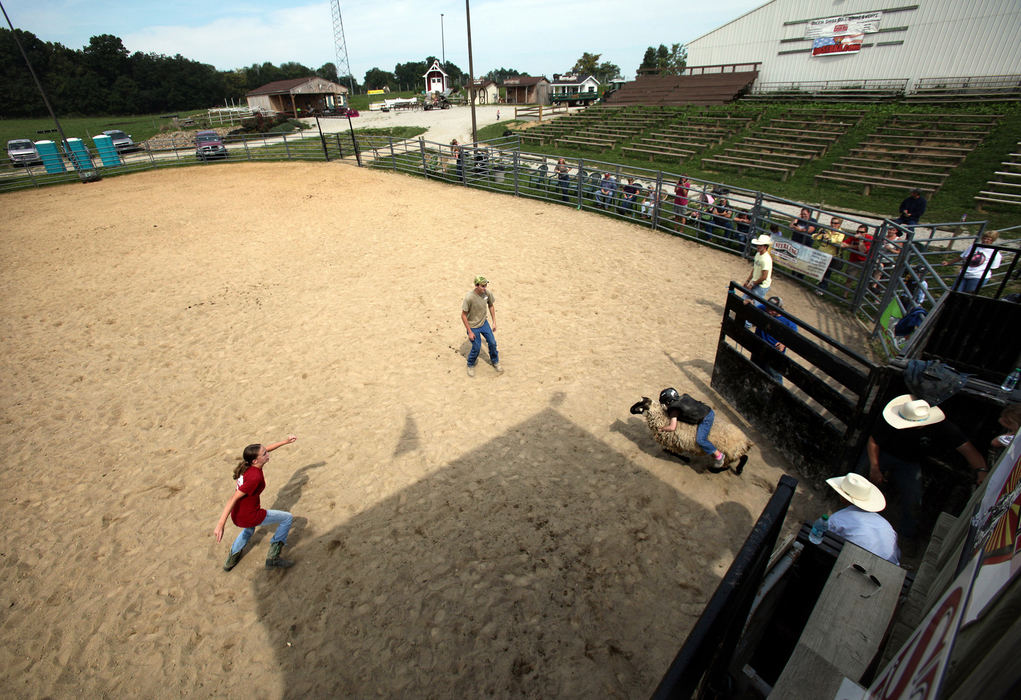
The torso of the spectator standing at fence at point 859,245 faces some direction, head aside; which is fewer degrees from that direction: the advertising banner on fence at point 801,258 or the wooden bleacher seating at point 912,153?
the advertising banner on fence

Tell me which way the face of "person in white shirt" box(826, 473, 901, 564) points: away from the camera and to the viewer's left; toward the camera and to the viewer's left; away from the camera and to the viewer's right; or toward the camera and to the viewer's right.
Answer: away from the camera and to the viewer's left

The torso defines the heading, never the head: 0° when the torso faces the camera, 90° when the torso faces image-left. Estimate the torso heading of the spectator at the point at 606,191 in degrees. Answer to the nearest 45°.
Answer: approximately 45°

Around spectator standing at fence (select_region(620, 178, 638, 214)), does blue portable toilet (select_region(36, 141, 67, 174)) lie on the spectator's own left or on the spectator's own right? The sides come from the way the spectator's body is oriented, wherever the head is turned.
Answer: on the spectator's own right

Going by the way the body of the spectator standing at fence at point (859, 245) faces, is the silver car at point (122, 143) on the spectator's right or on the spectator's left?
on the spectator's right

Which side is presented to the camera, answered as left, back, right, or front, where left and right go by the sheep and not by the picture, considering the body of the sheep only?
left

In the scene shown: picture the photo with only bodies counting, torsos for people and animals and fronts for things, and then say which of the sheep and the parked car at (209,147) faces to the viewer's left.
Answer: the sheep

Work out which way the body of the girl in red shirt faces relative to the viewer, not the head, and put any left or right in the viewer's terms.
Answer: facing to the right of the viewer
